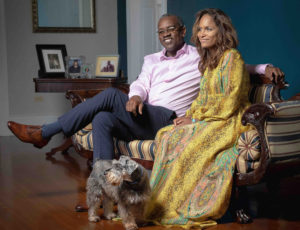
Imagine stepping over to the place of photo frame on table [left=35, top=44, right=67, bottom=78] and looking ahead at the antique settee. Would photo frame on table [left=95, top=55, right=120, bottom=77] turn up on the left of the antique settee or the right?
left

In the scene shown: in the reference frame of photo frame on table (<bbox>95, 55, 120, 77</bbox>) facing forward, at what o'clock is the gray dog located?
The gray dog is roughly at 12 o'clock from the photo frame on table.

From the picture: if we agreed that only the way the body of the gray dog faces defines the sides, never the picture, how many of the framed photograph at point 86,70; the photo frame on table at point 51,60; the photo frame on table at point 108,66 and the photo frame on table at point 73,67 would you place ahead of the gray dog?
0

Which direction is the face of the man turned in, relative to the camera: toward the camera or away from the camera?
toward the camera

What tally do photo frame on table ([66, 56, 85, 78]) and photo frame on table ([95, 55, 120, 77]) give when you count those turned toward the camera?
2

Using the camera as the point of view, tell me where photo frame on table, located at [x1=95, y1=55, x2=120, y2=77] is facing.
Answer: facing the viewer

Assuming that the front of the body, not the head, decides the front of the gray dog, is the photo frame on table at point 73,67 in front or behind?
behind

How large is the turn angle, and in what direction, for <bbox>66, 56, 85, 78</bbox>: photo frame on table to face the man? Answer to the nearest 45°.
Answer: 0° — it already faces them

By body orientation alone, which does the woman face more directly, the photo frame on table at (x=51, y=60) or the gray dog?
the gray dog

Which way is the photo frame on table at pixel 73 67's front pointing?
toward the camera

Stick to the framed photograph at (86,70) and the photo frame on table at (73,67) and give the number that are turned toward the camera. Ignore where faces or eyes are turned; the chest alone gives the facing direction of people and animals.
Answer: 2

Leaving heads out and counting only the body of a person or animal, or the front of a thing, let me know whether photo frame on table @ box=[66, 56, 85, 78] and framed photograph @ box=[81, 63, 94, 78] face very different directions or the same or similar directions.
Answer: same or similar directions

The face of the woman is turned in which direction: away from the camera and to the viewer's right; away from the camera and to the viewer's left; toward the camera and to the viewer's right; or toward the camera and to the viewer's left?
toward the camera and to the viewer's left

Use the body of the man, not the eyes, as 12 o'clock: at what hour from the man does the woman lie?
The woman is roughly at 9 o'clock from the man.

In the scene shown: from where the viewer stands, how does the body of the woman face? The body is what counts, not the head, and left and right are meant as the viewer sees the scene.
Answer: facing the viewer and to the left of the viewer

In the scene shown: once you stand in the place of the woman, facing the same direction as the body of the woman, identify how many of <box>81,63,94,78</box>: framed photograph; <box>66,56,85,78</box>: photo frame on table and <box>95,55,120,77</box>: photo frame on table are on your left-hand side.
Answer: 0
